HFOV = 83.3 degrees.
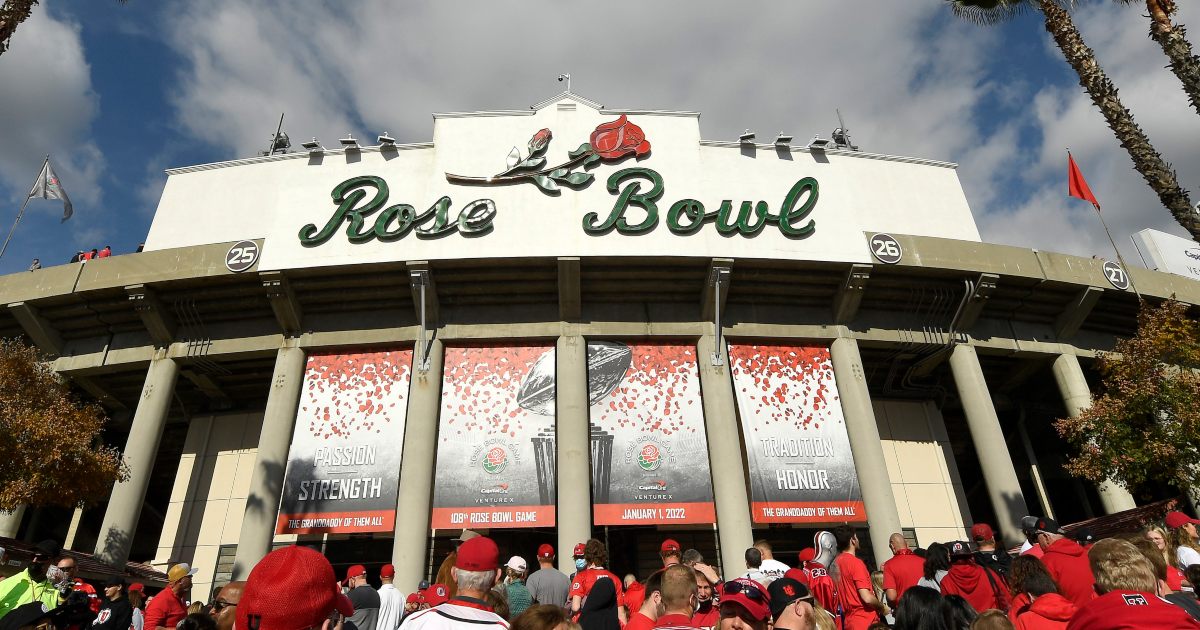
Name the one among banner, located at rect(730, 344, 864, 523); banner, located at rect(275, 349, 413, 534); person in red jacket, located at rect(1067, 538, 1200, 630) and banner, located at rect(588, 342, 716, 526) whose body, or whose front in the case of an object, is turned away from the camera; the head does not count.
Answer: the person in red jacket

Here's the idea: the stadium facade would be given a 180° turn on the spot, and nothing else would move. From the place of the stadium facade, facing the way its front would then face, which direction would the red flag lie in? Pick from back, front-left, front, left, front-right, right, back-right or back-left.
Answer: right

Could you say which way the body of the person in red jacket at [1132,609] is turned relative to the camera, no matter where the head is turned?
away from the camera

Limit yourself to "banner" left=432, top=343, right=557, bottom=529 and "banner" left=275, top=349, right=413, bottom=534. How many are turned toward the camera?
2

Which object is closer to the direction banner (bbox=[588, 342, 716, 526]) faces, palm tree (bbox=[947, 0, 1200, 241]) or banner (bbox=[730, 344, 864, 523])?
the palm tree

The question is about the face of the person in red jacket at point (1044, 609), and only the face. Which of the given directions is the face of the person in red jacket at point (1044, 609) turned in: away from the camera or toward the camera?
away from the camera

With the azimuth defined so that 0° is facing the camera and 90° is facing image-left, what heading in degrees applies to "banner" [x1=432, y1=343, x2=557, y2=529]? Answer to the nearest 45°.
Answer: approximately 0°

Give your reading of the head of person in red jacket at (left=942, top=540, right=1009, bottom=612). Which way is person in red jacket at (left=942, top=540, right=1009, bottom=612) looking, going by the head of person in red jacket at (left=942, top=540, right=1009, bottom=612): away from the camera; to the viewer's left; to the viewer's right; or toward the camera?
away from the camera
